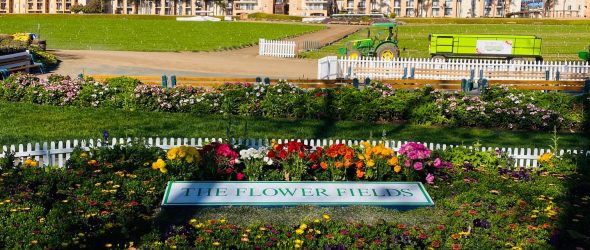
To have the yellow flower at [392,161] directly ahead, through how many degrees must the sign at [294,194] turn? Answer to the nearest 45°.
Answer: approximately 135° to its left

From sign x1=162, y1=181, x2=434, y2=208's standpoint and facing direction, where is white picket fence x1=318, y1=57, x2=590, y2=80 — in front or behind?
behind

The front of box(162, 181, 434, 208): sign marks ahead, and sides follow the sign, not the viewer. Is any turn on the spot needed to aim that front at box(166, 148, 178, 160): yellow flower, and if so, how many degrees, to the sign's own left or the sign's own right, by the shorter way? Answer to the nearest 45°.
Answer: approximately 90° to the sign's own right

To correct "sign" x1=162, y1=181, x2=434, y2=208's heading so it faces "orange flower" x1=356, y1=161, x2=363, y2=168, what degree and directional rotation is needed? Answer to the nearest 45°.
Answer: approximately 135° to its left

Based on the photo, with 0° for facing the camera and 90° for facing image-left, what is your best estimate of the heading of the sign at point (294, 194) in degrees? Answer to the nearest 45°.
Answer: approximately 0°

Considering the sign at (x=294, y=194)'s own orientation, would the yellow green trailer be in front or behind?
behind

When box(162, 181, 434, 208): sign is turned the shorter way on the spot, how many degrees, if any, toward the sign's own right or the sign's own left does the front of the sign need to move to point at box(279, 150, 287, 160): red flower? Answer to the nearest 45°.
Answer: approximately 180°

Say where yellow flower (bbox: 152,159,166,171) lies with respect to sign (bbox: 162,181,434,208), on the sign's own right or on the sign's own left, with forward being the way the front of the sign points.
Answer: on the sign's own right

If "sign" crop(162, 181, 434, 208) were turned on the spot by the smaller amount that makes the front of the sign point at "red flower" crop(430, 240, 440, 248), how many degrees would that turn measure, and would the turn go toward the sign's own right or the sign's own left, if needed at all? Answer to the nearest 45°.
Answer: approximately 45° to the sign's own left

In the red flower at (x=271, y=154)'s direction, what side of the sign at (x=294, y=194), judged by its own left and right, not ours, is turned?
back

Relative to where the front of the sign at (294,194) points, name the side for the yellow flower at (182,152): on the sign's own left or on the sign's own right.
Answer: on the sign's own right
